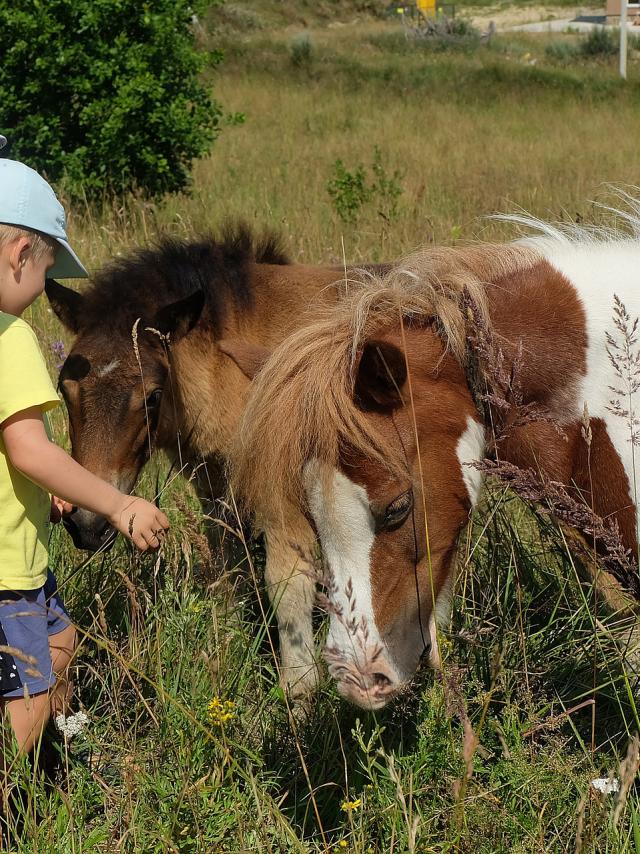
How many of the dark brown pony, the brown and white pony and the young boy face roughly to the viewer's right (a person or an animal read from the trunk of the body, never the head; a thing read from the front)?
1

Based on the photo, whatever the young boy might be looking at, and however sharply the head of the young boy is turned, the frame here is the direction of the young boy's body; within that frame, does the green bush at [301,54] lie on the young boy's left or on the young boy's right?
on the young boy's left

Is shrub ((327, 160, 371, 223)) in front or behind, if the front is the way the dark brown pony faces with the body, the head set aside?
behind

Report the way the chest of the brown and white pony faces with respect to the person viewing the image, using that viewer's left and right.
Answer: facing the viewer and to the left of the viewer

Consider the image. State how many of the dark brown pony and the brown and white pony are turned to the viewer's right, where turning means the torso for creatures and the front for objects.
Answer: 0

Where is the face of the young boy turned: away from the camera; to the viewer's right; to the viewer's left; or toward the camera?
to the viewer's right

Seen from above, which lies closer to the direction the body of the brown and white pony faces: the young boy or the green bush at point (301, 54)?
the young boy

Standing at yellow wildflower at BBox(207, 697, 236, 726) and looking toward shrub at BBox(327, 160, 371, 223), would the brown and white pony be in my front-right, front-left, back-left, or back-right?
front-right

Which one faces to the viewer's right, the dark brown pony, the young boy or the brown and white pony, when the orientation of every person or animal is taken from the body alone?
the young boy

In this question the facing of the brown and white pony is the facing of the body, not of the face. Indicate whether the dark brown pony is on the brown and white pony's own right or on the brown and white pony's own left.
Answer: on the brown and white pony's own right

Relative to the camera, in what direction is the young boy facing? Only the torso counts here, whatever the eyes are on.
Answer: to the viewer's right

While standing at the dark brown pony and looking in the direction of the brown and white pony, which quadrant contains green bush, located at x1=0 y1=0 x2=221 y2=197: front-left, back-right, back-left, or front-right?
back-left

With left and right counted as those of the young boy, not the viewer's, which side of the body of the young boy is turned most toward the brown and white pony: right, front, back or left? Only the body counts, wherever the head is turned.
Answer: front

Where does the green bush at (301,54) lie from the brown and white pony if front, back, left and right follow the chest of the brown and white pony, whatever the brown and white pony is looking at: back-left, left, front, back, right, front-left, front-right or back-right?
back-right
